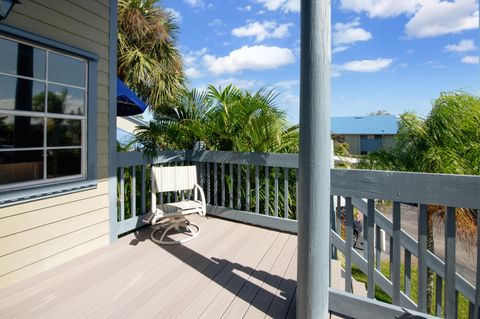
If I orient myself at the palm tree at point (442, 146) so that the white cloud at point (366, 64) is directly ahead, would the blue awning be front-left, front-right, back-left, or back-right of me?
back-left

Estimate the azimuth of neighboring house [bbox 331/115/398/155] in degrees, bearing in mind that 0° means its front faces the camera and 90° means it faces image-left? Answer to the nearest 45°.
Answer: approximately 0°

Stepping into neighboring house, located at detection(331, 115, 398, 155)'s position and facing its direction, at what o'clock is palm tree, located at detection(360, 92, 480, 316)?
The palm tree is roughly at 12 o'clock from the neighboring house.

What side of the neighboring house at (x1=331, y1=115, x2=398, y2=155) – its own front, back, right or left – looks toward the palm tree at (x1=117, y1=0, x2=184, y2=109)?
front

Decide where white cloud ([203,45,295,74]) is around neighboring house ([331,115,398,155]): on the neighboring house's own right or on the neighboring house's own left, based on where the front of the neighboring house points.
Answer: on the neighboring house's own right

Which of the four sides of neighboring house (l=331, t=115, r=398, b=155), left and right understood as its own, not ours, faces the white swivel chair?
front

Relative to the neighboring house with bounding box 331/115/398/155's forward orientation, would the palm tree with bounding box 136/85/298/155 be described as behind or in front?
in front

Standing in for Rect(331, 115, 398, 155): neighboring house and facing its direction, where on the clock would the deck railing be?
The deck railing is roughly at 12 o'clock from the neighboring house.
